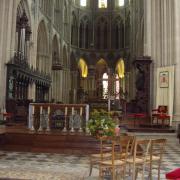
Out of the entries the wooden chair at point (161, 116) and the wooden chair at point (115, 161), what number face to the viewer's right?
0

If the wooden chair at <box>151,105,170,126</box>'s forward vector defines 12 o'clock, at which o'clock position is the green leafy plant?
The green leafy plant is roughly at 11 o'clock from the wooden chair.

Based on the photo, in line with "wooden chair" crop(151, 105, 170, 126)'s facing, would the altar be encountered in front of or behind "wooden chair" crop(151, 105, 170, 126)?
in front

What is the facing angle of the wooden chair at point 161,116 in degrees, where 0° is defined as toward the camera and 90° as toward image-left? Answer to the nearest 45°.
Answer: approximately 45°

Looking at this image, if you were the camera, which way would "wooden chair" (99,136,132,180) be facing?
facing away from the viewer and to the left of the viewer

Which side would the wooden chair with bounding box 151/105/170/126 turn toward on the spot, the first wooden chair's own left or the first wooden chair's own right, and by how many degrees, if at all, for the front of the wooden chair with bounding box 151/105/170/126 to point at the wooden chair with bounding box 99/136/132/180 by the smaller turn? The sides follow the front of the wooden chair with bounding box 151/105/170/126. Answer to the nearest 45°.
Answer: approximately 45° to the first wooden chair's own left

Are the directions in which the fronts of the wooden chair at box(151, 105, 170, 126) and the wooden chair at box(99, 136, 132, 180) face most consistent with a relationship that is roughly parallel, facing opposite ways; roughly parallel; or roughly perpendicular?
roughly parallel, facing opposite ways

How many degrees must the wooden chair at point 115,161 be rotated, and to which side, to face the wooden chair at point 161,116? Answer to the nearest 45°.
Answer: approximately 45° to its right

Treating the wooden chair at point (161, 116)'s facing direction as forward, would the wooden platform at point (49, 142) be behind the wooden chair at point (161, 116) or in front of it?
in front
